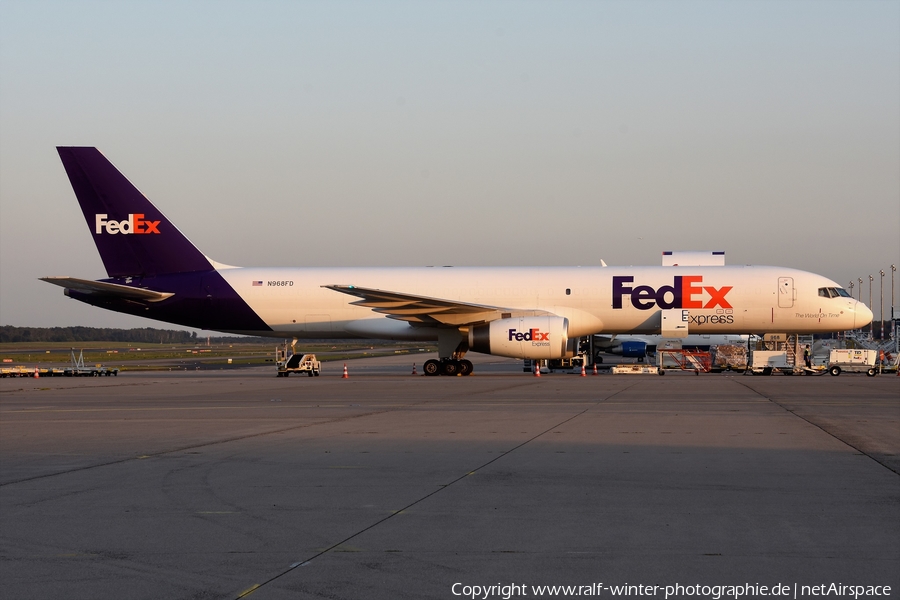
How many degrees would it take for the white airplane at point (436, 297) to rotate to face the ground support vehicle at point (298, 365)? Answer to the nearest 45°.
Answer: approximately 135° to its left

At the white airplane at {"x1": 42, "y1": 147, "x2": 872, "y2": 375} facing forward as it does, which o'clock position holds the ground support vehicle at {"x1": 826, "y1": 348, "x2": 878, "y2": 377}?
The ground support vehicle is roughly at 12 o'clock from the white airplane.

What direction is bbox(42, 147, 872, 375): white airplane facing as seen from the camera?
to the viewer's right

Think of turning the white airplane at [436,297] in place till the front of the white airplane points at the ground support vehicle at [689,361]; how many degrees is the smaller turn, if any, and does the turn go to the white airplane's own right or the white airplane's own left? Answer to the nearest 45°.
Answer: approximately 45° to the white airplane's own left

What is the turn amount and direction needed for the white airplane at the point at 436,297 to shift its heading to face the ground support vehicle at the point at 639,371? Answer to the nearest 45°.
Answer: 0° — it already faces it
